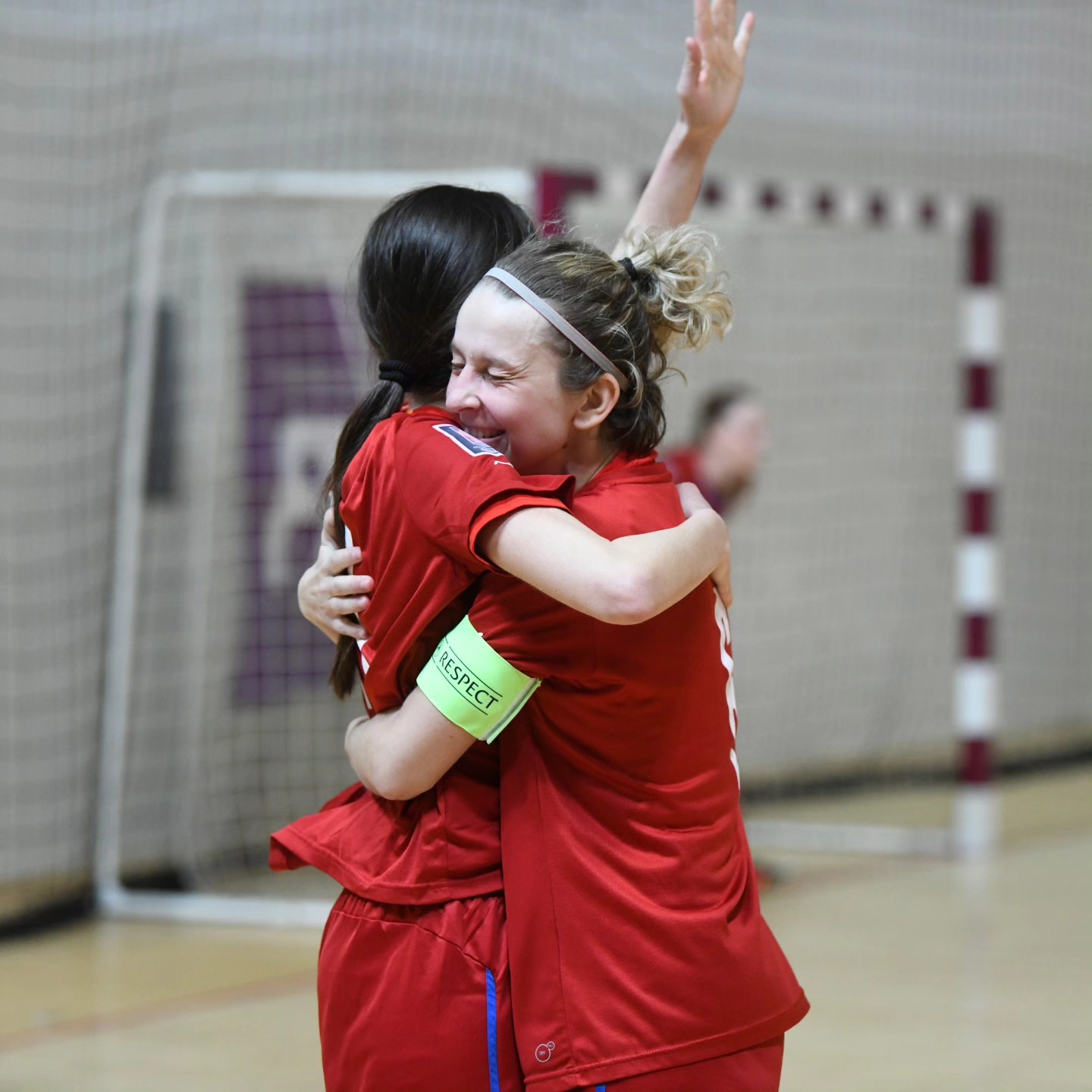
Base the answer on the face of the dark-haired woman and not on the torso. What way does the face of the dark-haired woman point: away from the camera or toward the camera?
away from the camera

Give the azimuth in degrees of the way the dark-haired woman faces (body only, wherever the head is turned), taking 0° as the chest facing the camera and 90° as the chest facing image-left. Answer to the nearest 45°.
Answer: approximately 225°
